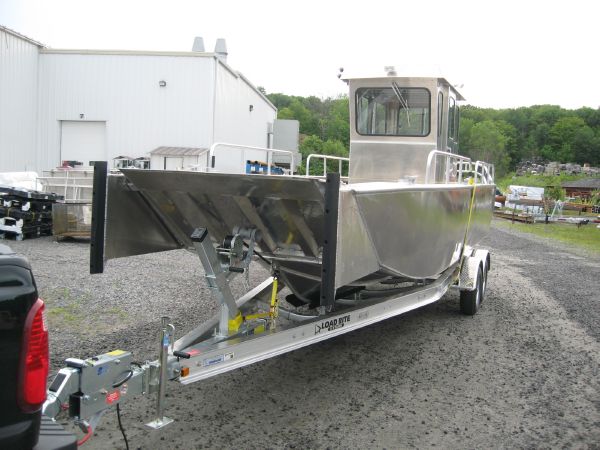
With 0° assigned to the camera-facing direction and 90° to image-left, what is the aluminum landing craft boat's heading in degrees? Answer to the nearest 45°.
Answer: approximately 45°

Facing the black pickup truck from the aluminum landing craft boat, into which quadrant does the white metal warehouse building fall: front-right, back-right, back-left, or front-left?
back-right

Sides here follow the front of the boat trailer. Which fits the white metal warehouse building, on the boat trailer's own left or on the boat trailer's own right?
on the boat trailer's own right

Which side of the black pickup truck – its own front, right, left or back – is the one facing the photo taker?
left

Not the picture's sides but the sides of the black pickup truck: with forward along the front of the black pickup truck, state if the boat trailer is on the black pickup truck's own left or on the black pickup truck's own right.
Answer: on the black pickup truck's own right
